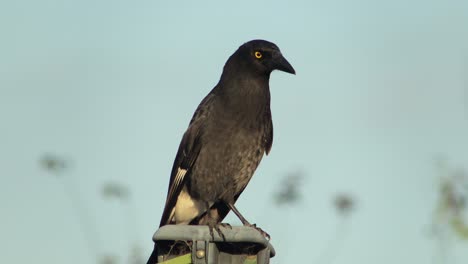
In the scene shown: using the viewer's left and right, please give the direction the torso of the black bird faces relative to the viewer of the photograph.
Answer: facing the viewer and to the right of the viewer
